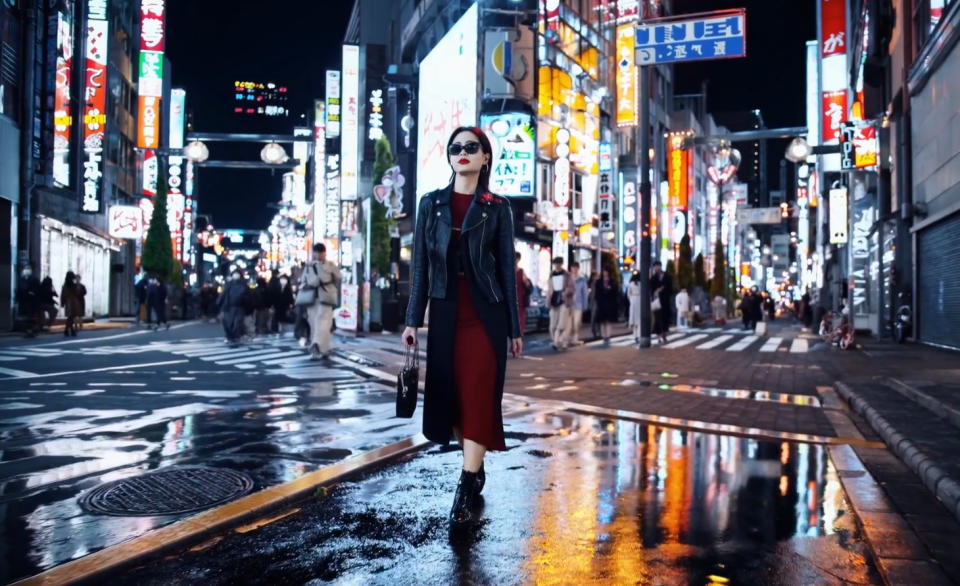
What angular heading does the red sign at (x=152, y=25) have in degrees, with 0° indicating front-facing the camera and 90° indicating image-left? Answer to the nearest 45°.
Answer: approximately 0°

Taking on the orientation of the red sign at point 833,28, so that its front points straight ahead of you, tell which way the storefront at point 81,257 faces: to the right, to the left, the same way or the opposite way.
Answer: to the left

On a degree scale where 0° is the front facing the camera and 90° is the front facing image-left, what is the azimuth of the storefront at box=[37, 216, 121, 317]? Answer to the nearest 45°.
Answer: approximately 315°

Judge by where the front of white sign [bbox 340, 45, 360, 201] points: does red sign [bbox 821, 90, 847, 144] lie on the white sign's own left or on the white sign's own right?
on the white sign's own left

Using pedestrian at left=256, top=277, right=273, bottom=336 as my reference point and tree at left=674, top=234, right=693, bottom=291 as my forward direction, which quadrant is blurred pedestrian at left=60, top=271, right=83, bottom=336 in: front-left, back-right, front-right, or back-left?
back-left

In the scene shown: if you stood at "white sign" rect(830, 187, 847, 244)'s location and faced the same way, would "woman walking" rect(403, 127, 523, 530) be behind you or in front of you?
in front

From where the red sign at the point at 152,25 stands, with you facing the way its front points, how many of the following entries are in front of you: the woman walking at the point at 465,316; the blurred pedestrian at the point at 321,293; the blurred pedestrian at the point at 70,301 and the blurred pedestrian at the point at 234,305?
4

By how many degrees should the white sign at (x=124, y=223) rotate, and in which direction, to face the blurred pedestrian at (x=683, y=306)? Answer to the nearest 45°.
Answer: approximately 45° to its left
